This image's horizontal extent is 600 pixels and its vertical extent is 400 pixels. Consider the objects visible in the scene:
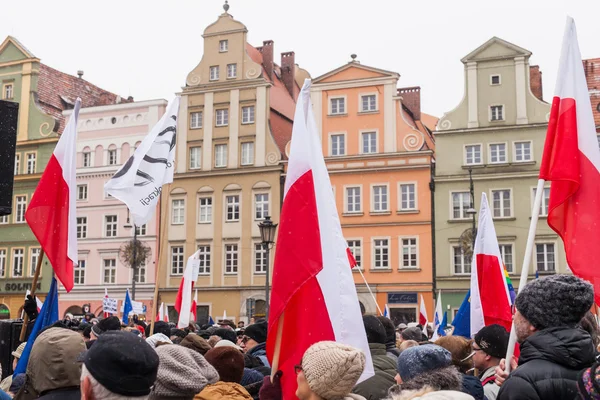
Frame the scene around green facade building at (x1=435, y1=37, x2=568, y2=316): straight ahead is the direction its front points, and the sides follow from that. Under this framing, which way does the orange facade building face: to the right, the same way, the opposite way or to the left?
the same way

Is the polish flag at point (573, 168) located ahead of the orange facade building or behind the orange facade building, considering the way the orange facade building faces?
ahead

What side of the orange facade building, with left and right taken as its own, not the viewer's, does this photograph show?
front

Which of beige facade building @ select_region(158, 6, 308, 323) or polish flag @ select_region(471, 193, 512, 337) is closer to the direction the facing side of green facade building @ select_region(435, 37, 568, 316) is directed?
the polish flag

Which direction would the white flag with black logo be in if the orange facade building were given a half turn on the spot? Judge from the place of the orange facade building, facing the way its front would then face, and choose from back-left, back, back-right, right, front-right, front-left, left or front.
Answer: back

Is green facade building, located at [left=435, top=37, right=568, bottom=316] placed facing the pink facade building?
no

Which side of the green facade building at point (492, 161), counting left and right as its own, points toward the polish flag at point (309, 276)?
front

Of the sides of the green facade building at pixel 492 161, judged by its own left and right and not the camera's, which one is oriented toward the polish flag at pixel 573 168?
front

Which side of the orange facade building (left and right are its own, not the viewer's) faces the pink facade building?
right

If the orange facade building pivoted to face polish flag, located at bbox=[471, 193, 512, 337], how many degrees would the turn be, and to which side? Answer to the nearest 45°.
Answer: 0° — it already faces it

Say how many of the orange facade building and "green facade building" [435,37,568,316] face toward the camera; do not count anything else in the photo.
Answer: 2

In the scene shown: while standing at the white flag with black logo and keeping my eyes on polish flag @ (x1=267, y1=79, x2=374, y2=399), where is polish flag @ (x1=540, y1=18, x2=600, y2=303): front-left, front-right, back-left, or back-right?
front-left

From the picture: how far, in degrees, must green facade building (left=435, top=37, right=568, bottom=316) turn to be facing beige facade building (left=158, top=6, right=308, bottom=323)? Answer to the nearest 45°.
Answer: approximately 90° to its right

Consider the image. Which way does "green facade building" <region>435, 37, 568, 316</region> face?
toward the camera

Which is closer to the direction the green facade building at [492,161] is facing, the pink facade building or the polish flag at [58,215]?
the polish flag

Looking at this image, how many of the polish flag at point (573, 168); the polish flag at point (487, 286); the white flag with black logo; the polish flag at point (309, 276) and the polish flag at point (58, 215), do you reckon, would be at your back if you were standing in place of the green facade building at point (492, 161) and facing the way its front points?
0

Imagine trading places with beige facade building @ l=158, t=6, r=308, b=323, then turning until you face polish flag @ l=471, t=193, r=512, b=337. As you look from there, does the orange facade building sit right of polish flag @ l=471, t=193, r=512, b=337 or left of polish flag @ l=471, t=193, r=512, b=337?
left

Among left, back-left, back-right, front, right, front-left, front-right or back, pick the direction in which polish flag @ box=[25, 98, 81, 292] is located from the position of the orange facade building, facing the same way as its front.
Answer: front
